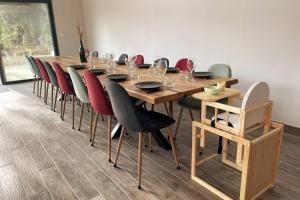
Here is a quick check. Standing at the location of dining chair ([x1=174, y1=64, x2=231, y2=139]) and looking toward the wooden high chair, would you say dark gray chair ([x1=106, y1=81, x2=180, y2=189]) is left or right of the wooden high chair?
right

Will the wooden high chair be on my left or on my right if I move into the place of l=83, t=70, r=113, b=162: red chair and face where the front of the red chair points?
on my right

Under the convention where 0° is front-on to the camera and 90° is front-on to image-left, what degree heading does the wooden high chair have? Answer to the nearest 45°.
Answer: approximately 135°

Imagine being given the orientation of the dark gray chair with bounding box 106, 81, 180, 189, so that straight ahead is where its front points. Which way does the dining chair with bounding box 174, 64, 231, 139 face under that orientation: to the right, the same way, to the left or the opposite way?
the opposite way

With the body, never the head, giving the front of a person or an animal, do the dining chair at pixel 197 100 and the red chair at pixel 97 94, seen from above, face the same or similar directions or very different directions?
very different directions

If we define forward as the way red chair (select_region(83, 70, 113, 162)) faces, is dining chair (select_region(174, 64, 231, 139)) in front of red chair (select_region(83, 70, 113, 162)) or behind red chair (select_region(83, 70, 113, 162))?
in front

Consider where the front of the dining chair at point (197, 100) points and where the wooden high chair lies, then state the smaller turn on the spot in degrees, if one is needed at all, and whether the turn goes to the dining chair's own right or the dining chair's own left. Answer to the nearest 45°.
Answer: approximately 90° to the dining chair's own left

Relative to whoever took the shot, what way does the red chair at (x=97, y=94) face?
facing away from the viewer and to the right of the viewer

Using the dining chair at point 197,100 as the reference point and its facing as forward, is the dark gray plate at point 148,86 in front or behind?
in front

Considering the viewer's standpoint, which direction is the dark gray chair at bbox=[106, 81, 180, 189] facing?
facing away from the viewer and to the right of the viewer
